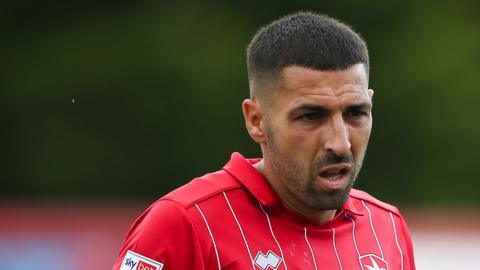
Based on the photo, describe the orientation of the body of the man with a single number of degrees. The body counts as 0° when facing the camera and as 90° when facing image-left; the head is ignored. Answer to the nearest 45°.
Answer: approximately 315°
